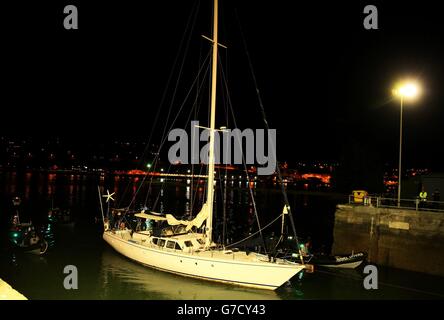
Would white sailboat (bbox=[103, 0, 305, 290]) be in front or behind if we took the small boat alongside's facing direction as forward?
behind

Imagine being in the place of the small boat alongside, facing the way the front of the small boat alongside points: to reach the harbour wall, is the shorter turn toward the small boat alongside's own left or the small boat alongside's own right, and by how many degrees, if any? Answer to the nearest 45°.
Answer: approximately 45° to the small boat alongside's own left

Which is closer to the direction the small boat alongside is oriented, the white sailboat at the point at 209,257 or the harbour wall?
the harbour wall

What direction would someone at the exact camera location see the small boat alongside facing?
facing to the right of the viewer

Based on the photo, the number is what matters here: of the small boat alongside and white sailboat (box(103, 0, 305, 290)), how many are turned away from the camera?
0
